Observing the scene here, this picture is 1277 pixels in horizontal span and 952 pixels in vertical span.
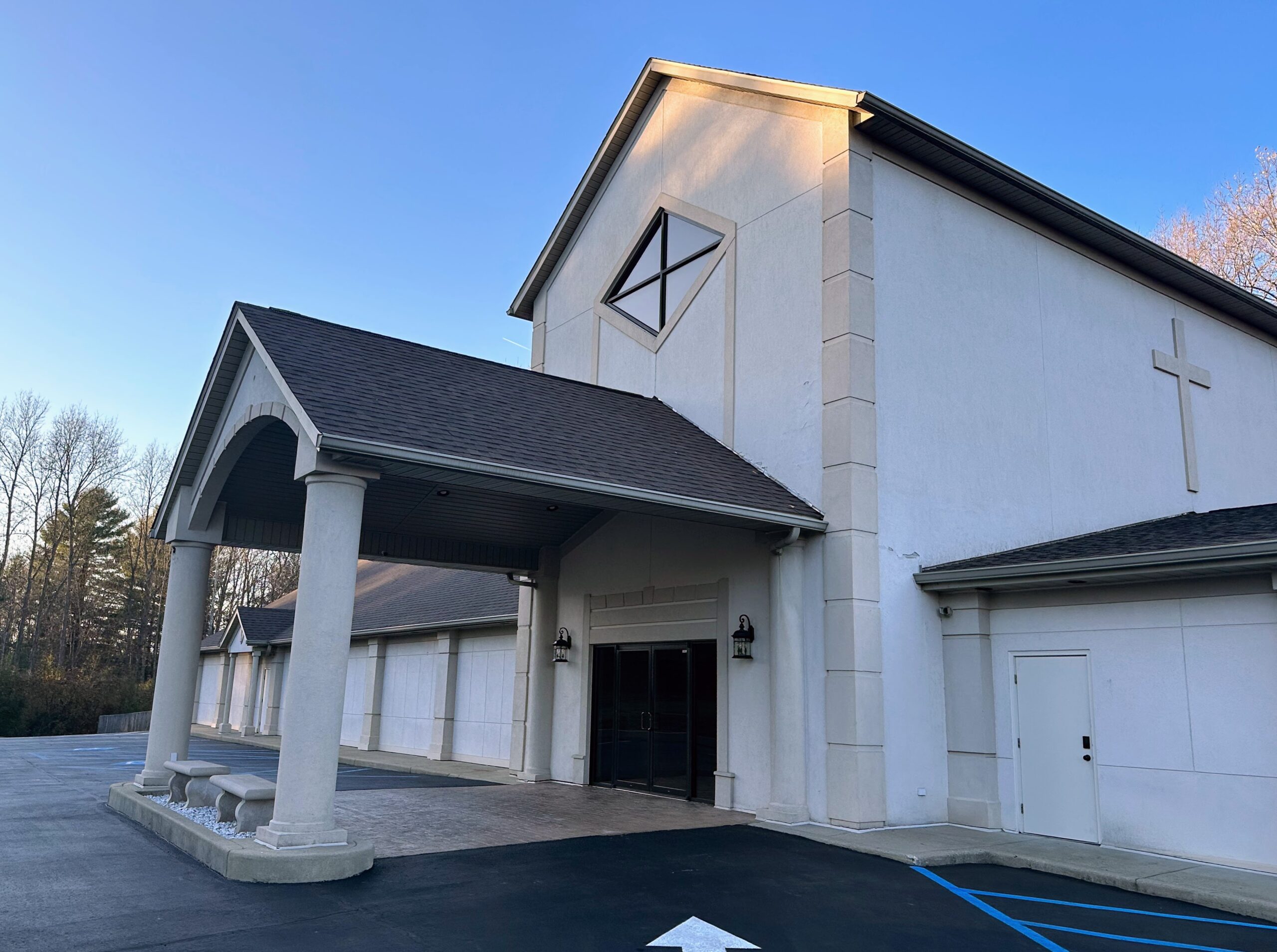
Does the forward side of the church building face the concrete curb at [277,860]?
yes

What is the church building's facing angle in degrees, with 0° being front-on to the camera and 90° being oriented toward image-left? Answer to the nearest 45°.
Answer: approximately 45°

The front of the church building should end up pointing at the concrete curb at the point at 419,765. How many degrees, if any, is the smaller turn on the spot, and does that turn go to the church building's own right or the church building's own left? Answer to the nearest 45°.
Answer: approximately 90° to the church building's own right

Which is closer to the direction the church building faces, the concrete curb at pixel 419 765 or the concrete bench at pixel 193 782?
the concrete bench

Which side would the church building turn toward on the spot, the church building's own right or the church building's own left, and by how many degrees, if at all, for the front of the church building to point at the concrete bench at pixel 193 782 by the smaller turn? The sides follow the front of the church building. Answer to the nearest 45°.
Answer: approximately 45° to the church building's own right
